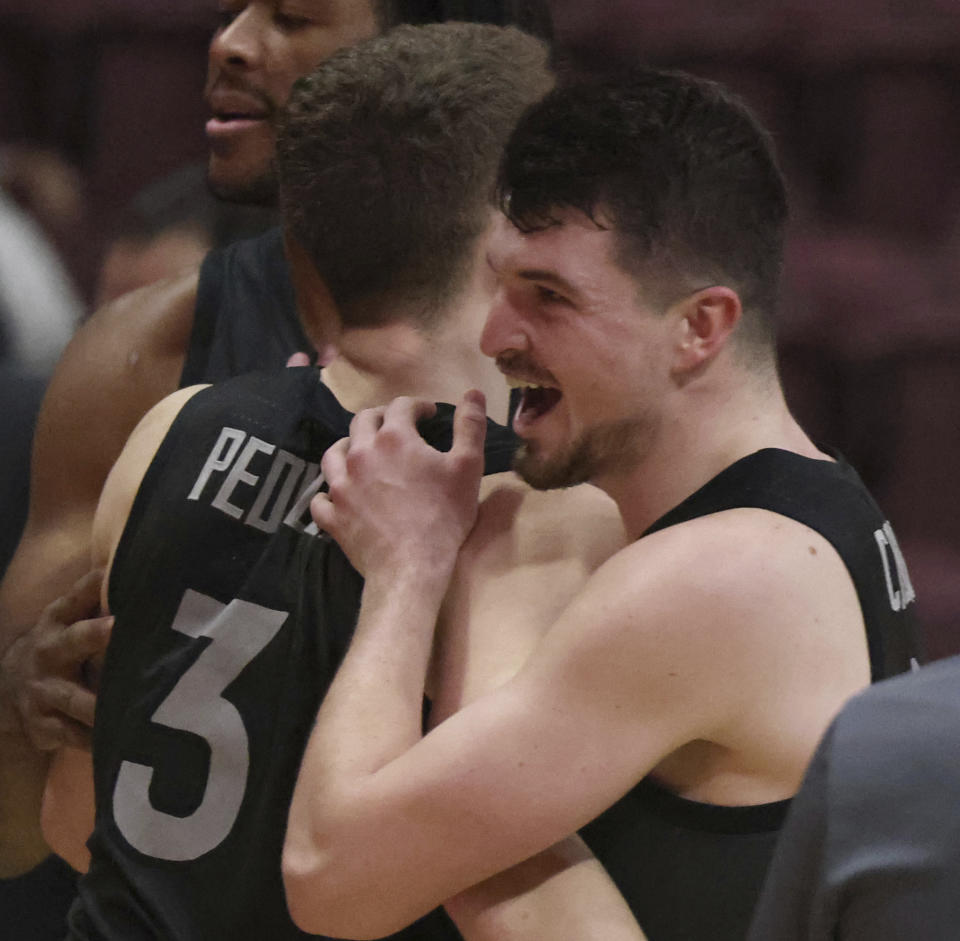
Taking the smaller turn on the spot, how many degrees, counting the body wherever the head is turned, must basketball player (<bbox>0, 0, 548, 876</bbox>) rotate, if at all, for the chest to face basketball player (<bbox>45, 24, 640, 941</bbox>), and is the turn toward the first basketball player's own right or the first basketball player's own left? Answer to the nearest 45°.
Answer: approximately 45° to the first basketball player's own left

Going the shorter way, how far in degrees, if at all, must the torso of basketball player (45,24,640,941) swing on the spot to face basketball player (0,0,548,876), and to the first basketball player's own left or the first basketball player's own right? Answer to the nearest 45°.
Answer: approximately 45° to the first basketball player's own left

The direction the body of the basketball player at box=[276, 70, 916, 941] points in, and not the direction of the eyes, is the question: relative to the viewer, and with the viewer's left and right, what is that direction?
facing to the left of the viewer

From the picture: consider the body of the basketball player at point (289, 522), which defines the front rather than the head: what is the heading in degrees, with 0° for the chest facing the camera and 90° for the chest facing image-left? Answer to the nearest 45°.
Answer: approximately 225°

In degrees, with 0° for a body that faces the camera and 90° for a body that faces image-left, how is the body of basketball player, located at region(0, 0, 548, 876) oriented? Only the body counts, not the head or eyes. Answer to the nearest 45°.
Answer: approximately 45°

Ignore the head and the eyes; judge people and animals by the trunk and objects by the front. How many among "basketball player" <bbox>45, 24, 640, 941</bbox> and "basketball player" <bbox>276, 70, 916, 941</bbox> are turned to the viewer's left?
1
